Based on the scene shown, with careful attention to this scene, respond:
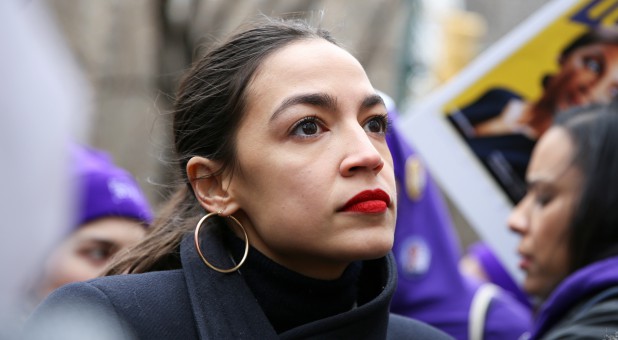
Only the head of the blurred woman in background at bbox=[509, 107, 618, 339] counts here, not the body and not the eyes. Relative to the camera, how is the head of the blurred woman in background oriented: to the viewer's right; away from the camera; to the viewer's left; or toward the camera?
to the viewer's left

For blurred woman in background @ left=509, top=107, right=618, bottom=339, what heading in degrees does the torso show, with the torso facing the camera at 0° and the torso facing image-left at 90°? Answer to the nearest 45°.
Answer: approximately 90°

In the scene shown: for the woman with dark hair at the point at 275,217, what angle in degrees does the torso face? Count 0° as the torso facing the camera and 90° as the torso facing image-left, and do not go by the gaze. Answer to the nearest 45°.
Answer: approximately 315°

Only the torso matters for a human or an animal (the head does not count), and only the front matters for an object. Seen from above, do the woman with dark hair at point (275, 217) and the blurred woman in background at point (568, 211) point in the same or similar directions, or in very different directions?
very different directions

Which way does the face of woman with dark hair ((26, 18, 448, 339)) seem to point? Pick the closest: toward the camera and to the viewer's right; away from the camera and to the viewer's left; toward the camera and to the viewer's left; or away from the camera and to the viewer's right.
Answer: toward the camera and to the viewer's right

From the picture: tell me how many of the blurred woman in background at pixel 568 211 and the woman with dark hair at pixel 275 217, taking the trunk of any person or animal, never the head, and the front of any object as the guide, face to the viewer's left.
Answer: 1

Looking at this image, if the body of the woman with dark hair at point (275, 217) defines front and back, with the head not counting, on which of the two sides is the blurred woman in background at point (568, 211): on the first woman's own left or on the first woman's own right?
on the first woman's own left

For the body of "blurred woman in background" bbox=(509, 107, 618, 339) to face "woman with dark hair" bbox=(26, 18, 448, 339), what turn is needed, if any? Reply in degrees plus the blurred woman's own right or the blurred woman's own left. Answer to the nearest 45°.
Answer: approximately 45° to the blurred woman's own left
